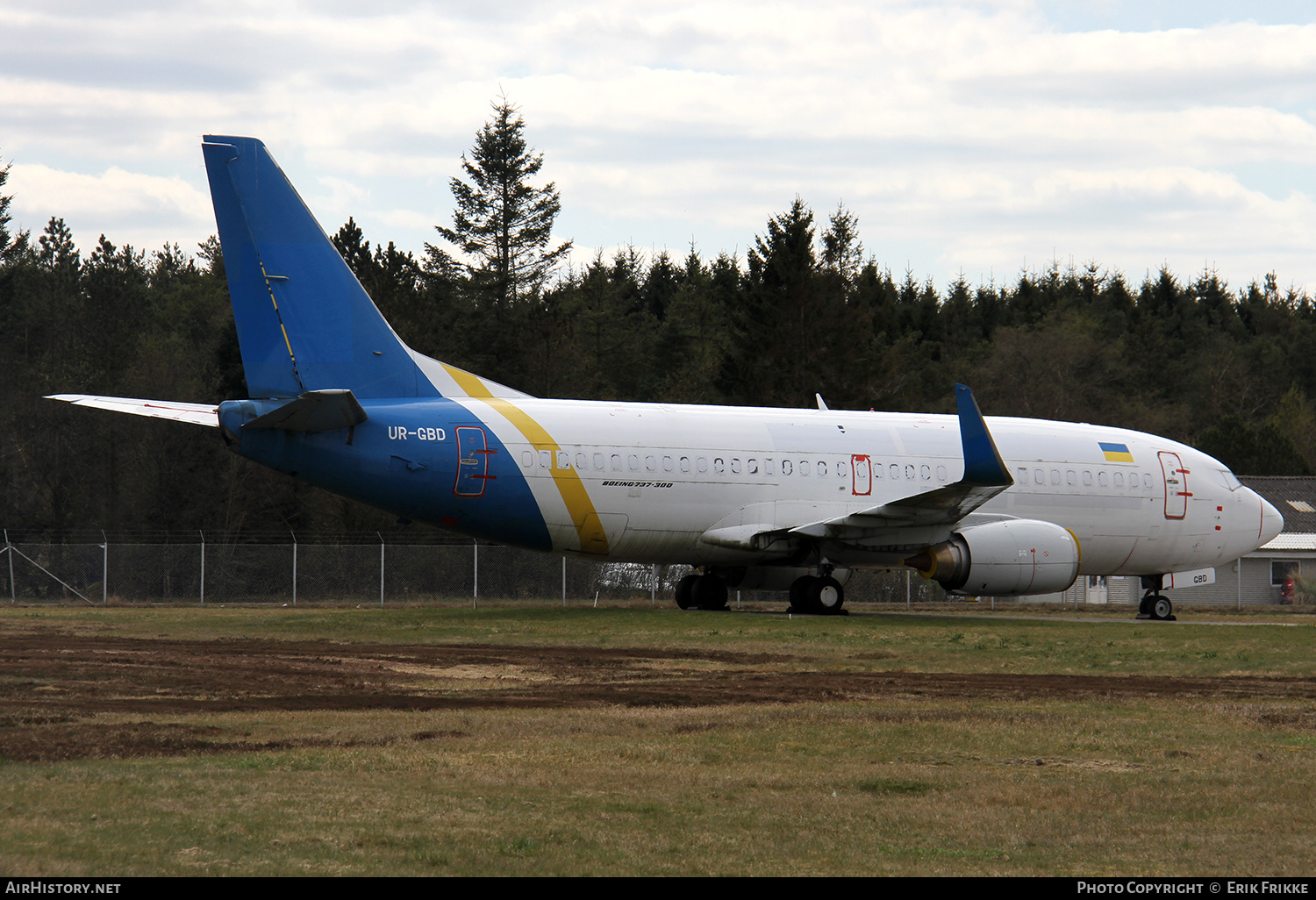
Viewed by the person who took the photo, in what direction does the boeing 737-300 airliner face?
facing away from the viewer and to the right of the viewer

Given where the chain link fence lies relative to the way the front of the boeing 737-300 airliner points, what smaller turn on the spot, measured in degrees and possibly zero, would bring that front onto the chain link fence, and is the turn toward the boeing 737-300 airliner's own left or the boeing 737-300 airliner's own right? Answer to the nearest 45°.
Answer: approximately 90° to the boeing 737-300 airliner's own left
